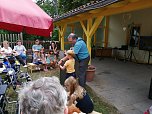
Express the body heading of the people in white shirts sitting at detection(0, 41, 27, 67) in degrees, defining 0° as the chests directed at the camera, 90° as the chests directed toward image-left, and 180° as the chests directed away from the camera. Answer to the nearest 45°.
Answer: approximately 315°

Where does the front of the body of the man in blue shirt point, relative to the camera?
to the viewer's left

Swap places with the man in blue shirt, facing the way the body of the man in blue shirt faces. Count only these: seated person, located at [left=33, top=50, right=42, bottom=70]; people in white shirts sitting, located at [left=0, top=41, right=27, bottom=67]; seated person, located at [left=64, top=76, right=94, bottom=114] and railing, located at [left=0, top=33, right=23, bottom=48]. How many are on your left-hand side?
1

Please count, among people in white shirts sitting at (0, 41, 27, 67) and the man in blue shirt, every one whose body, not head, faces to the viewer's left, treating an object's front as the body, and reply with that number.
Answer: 1

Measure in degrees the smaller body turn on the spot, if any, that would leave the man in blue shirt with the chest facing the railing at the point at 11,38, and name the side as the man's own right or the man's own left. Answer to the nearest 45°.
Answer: approximately 45° to the man's own right

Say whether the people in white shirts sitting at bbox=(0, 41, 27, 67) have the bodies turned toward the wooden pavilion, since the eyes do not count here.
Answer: yes
